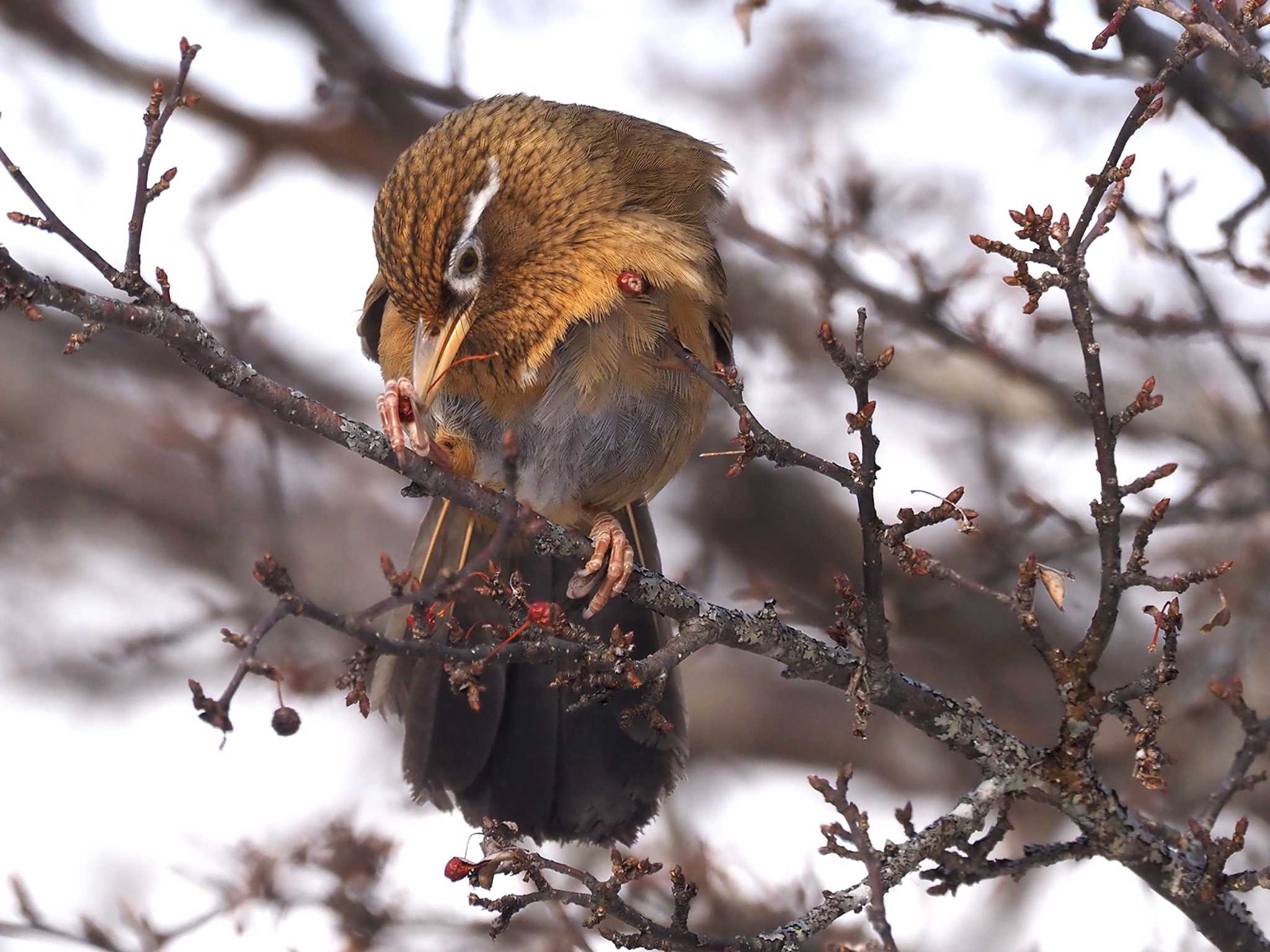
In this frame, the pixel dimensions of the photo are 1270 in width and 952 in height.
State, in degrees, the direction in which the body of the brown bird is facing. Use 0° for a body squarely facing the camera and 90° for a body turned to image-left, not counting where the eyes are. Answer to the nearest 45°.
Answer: approximately 0°
